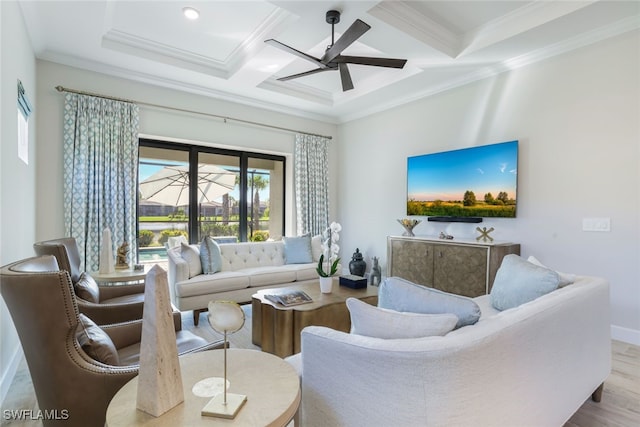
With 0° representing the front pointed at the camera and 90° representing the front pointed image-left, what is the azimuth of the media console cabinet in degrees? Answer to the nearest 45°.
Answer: approximately 45°

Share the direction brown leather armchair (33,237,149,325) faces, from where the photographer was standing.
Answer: facing to the right of the viewer

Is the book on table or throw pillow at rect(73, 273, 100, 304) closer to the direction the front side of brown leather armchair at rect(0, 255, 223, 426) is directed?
the book on table

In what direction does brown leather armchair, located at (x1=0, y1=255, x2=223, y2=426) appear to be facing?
to the viewer's right

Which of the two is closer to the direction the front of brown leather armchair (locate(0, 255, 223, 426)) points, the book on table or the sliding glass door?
the book on table

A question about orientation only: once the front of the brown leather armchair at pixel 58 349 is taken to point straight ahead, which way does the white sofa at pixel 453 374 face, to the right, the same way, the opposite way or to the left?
to the left

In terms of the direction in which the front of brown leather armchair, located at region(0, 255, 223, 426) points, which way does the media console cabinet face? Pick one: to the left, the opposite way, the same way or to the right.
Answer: the opposite way

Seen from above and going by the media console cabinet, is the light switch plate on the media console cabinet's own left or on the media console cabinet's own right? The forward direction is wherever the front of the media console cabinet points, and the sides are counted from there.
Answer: on the media console cabinet's own left

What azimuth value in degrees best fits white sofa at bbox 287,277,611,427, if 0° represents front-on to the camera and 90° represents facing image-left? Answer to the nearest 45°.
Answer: approximately 135°

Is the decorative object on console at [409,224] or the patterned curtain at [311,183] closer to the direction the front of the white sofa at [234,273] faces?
the decorative object on console
